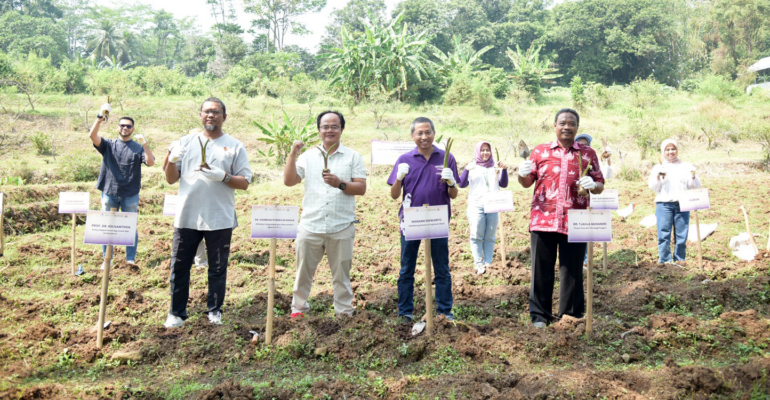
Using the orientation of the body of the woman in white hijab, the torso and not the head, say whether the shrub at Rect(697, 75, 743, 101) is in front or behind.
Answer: behind

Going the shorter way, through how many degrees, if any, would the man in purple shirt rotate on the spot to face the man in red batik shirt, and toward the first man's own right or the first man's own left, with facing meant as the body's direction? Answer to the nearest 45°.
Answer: approximately 90° to the first man's own left

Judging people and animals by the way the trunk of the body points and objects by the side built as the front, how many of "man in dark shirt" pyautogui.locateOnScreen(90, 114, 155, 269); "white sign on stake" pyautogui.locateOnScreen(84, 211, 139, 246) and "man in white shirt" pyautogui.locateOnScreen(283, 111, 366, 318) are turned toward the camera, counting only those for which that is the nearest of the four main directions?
3

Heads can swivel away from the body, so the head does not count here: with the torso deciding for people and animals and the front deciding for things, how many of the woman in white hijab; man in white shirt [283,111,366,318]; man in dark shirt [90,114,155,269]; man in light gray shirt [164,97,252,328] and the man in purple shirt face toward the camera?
5

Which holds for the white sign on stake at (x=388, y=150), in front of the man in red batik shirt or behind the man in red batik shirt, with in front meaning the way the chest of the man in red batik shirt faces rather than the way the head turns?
behind

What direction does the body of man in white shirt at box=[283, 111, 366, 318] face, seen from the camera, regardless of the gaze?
toward the camera

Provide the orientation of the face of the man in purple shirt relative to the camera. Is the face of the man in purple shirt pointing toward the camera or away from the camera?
toward the camera

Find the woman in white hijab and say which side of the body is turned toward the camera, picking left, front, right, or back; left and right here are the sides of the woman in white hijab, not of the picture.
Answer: front

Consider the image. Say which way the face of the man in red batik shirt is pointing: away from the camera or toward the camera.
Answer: toward the camera

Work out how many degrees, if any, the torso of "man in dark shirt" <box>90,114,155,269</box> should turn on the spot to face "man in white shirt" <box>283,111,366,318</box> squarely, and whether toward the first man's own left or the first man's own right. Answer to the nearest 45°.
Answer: approximately 45° to the first man's own left

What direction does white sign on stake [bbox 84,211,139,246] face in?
toward the camera

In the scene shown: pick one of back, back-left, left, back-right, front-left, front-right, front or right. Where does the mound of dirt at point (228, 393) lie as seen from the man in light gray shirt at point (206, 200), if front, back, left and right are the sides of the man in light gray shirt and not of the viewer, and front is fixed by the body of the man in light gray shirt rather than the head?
front

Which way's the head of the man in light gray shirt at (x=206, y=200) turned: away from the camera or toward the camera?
toward the camera

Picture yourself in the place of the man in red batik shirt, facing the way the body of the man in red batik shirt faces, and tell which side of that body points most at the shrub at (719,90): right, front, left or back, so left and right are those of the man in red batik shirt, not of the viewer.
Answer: back

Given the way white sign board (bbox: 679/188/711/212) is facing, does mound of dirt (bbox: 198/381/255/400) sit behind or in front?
in front
